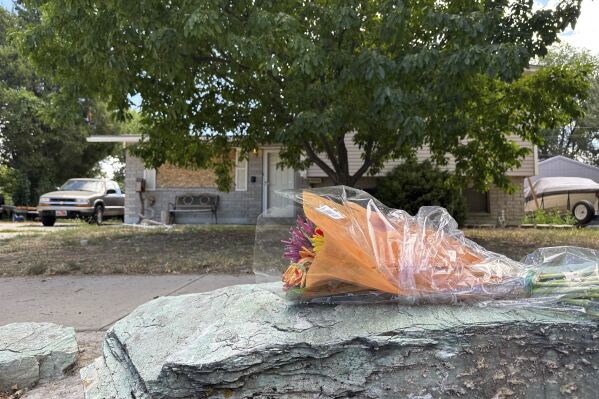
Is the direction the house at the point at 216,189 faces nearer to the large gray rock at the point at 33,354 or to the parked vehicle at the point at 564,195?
the large gray rock

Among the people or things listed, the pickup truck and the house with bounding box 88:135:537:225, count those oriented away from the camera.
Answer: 0

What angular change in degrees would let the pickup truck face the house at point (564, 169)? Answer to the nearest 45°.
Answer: approximately 135° to its left

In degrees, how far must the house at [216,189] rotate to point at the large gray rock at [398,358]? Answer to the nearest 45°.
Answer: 0° — it already faces it

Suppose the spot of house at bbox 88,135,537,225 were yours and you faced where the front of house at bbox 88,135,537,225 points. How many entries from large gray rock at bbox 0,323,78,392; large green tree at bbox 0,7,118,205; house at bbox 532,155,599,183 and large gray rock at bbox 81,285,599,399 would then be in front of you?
2

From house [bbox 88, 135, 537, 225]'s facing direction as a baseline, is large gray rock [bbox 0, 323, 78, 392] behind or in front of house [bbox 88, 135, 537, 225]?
in front

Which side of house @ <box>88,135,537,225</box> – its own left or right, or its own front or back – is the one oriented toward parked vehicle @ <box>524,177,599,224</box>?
left

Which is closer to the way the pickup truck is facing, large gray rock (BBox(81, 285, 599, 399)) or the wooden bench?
the large gray rock

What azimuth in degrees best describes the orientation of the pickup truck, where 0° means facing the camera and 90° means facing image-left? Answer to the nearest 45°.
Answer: approximately 45°

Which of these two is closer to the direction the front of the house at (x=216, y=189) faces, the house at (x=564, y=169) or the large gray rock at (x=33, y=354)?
the large gray rock

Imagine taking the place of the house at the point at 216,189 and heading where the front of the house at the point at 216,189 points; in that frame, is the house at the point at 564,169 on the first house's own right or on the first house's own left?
on the first house's own left

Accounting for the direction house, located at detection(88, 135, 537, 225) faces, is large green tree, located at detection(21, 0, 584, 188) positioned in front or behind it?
in front

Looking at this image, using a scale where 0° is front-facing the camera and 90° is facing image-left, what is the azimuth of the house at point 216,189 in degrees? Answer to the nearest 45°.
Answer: approximately 0°
